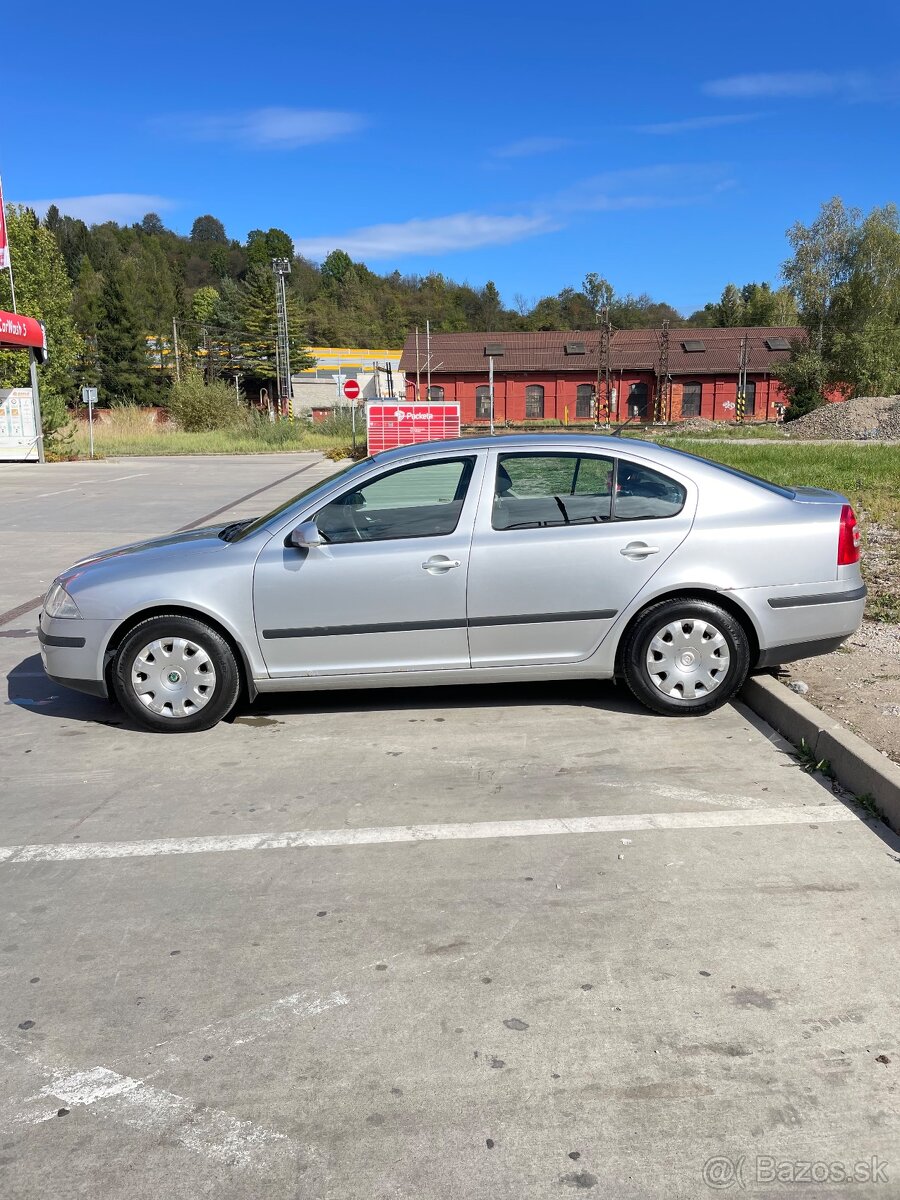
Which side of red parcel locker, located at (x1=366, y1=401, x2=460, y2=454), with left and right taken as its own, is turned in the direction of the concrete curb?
front

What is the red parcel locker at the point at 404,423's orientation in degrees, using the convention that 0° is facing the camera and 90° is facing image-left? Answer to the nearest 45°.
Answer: approximately 0°

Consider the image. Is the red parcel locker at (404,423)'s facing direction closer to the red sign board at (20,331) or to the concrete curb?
the concrete curb

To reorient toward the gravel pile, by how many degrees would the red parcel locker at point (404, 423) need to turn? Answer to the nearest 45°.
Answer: approximately 135° to its left

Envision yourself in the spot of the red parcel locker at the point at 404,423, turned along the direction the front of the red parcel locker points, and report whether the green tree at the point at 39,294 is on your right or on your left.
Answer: on your right

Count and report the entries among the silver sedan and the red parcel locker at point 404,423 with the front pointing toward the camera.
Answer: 1

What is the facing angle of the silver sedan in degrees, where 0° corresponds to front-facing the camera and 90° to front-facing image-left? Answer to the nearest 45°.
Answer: approximately 90°

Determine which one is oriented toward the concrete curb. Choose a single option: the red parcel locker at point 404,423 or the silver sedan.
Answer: the red parcel locker

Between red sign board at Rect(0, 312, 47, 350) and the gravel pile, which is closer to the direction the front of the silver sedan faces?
the red sign board

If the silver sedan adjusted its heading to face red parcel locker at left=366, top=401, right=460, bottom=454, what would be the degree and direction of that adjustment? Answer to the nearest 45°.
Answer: approximately 90° to its right

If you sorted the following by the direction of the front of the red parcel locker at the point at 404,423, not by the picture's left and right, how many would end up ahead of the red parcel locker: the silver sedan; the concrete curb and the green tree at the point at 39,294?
2

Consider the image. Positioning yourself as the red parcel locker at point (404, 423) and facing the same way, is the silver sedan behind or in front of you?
in front

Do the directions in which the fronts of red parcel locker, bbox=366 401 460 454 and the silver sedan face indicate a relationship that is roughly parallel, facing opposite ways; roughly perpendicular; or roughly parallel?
roughly perpendicular

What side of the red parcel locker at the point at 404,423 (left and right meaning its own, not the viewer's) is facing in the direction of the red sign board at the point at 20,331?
right
